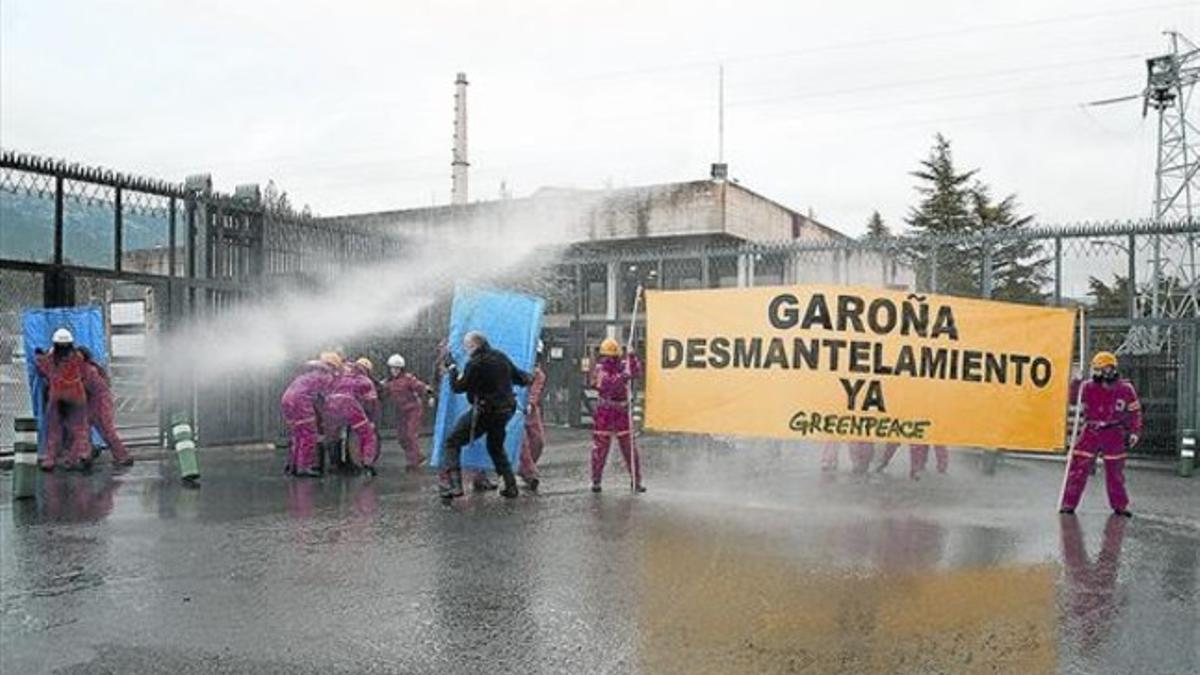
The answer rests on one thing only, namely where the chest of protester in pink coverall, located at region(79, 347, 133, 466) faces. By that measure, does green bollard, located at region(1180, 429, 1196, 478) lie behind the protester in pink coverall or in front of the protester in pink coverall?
behind

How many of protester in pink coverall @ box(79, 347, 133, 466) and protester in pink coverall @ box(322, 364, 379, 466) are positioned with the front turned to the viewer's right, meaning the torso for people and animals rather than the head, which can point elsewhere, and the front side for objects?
0

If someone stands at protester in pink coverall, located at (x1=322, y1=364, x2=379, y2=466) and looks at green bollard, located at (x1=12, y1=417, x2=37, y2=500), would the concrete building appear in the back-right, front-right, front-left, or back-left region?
back-right

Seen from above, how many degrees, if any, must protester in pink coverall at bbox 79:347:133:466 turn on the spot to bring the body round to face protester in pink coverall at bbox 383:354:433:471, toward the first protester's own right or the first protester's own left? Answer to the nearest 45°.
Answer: approximately 180°

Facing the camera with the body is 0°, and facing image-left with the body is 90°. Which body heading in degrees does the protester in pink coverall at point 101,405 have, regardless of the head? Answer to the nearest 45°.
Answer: approximately 90°

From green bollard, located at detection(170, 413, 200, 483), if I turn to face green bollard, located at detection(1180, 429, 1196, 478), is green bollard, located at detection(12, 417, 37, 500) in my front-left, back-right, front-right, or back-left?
back-right
